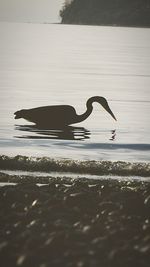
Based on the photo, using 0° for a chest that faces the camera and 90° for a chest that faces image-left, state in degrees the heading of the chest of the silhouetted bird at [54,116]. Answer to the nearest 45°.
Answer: approximately 270°
